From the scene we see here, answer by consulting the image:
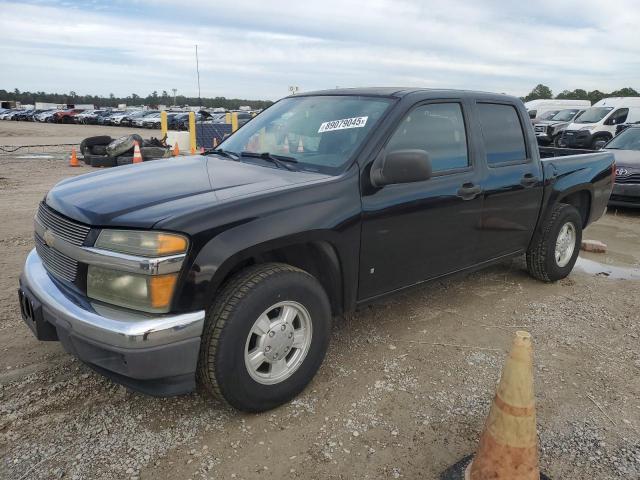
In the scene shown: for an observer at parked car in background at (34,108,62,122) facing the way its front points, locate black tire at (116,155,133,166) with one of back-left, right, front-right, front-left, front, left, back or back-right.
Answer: front-left

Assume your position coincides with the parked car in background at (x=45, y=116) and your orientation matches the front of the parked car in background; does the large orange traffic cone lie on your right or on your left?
on your left

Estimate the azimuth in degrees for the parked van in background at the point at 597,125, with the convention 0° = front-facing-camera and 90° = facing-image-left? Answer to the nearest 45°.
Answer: approximately 45°

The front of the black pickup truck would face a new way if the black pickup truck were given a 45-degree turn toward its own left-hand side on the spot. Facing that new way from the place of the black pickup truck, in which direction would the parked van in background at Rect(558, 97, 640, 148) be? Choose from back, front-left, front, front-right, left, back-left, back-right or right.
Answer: back-left

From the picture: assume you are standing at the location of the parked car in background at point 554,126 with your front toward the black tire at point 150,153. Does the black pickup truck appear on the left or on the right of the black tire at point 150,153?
left

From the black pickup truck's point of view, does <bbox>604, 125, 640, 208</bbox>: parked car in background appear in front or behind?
behind

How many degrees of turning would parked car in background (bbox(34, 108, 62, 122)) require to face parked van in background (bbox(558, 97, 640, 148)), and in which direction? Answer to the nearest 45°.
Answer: approximately 45° to its left

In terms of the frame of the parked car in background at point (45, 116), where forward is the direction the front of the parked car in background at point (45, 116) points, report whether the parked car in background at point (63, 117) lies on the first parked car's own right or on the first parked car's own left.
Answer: on the first parked car's own left

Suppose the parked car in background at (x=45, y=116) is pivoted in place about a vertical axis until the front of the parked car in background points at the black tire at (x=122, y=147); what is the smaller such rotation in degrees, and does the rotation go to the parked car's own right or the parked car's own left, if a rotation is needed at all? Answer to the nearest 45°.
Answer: approximately 45° to the parked car's own left

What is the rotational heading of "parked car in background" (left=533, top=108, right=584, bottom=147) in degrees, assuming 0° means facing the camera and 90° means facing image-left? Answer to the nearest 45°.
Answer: approximately 45°
